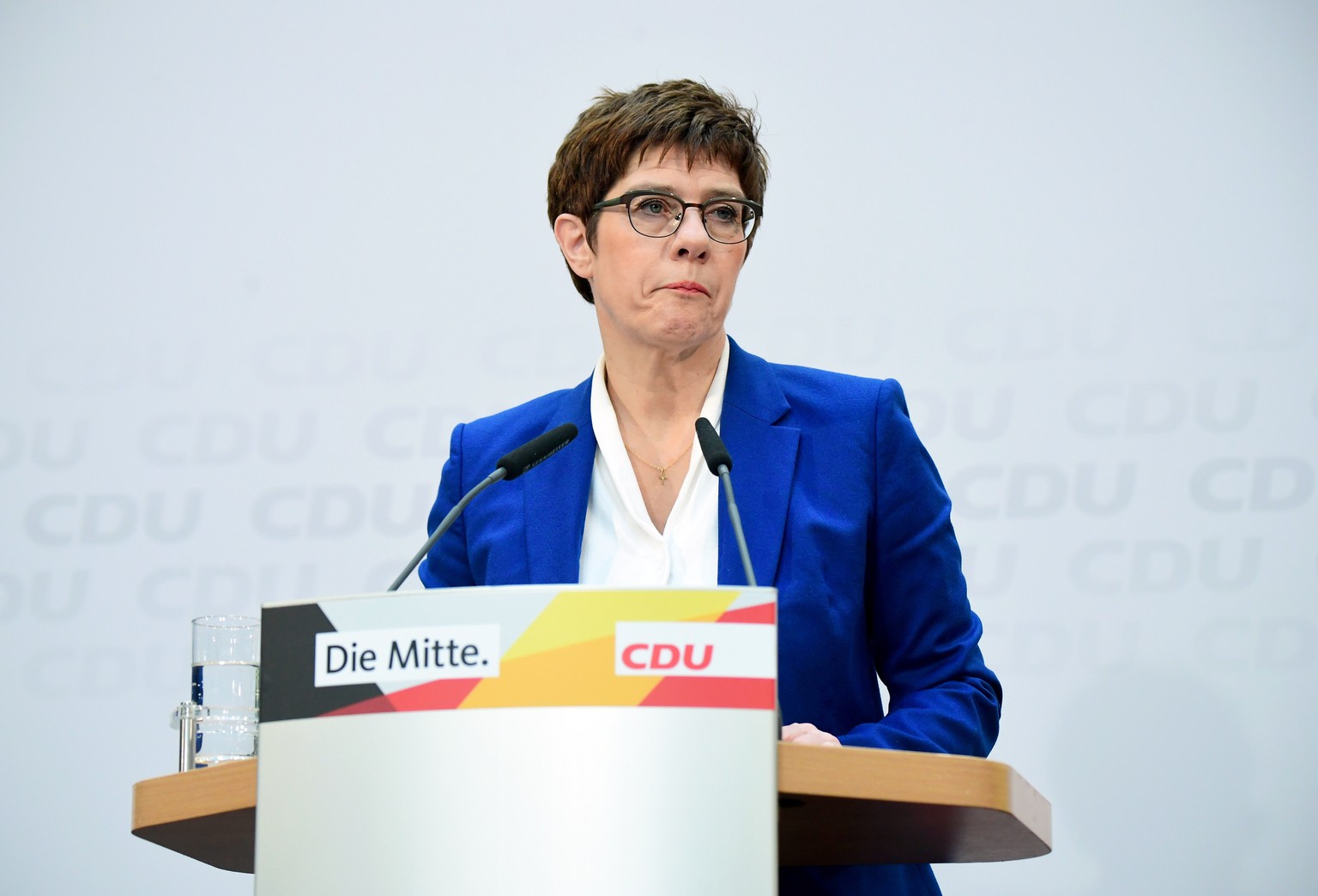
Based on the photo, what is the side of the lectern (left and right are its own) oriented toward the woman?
back

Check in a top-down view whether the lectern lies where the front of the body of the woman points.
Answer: yes

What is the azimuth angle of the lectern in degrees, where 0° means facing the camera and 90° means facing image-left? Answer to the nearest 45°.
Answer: approximately 0°

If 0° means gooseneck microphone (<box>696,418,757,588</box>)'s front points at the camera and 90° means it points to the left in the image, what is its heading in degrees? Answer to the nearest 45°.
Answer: approximately 135°

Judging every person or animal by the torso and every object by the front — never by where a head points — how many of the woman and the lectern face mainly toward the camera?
2

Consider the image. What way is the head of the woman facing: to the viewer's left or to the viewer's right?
to the viewer's right
